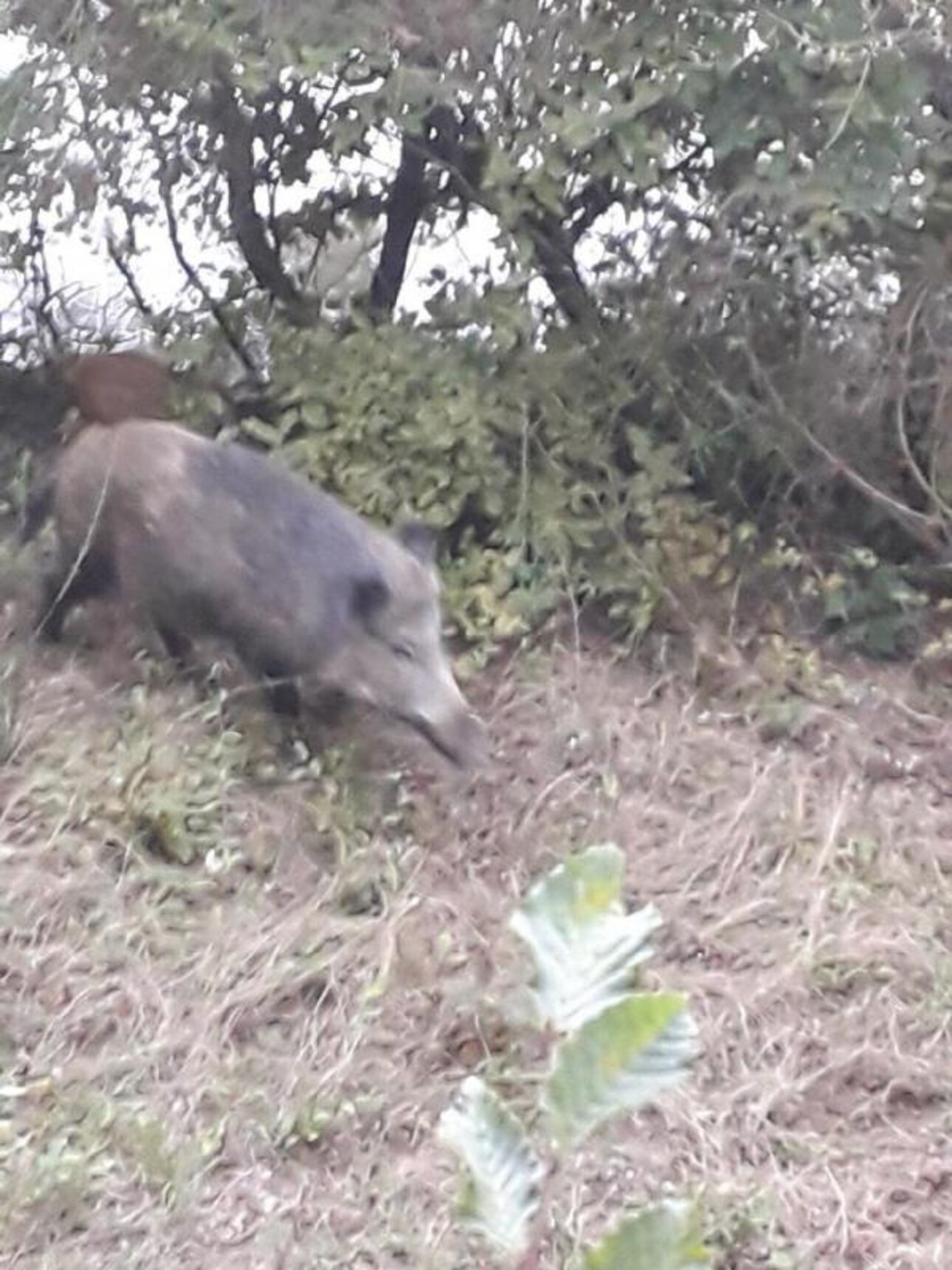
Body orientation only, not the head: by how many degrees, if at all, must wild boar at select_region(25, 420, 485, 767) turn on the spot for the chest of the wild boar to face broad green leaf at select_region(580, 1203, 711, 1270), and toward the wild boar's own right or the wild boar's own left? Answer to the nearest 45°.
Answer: approximately 45° to the wild boar's own right

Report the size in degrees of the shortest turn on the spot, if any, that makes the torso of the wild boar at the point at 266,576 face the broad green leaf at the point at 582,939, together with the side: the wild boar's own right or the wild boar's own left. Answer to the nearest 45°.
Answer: approximately 45° to the wild boar's own right

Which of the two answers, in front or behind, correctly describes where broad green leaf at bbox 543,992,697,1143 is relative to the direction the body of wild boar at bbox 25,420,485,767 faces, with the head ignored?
in front

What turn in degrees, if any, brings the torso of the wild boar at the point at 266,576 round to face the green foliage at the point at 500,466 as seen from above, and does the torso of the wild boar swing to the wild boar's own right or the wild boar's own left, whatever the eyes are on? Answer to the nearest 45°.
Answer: approximately 90° to the wild boar's own left

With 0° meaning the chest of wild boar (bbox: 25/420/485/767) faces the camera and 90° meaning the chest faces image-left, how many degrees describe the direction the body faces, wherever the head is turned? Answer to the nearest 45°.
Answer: approximately 315°
